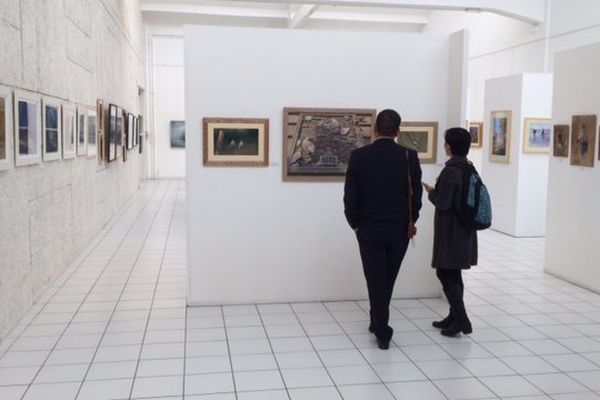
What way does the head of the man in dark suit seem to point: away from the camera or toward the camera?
away from the camera

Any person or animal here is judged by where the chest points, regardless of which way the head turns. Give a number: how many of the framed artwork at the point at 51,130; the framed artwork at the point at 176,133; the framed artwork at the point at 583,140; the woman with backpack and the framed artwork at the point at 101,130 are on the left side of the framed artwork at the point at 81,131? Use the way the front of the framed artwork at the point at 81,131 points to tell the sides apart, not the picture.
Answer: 2

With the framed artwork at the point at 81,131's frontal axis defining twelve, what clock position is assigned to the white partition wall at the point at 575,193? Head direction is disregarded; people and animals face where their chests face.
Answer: The white partition wall is roughly at 1 o'clock from the framed artwork.

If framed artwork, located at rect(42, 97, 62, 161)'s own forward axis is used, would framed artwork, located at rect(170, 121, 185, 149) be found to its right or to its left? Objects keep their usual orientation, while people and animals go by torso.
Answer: on its left

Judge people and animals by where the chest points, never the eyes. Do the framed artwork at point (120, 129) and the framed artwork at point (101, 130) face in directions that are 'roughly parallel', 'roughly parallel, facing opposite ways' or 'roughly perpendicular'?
roughly parallel

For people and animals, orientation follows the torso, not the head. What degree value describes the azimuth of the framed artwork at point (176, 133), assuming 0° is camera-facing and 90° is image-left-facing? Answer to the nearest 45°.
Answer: approximately 0°

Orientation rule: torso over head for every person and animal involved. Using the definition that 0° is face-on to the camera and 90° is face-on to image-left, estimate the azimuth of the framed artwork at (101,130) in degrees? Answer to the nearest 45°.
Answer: approximately 270°

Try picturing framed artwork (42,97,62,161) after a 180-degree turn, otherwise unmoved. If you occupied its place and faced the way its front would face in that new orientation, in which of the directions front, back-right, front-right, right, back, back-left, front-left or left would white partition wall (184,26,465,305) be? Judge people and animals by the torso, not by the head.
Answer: back

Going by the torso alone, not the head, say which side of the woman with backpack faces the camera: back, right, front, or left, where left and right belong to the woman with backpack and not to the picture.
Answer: left

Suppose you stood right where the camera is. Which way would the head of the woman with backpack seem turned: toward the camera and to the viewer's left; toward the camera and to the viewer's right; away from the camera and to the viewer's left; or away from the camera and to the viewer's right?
away from the camera and to the viewer's left

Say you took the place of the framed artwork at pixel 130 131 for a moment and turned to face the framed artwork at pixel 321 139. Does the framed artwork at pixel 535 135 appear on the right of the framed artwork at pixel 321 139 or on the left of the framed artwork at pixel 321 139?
left

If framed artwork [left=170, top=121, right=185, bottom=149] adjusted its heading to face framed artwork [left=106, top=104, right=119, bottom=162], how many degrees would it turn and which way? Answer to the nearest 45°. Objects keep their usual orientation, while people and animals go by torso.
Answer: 0° — it already faces it

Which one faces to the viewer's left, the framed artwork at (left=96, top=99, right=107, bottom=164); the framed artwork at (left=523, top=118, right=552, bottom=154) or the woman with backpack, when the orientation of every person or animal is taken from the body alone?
the woman with backpack

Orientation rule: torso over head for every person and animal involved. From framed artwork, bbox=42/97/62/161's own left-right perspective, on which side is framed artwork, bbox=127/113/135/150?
on its left

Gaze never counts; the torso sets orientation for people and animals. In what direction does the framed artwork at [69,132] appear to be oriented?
to the viewer's right

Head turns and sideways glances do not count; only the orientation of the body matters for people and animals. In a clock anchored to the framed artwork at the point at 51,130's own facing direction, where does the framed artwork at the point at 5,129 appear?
the framed artwork at the point at 5,129 is roughly at 2 o'clock from the framed artwork at the point at 51,130.

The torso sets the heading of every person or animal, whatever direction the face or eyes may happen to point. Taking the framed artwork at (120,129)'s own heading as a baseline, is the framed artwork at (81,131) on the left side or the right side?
on its right

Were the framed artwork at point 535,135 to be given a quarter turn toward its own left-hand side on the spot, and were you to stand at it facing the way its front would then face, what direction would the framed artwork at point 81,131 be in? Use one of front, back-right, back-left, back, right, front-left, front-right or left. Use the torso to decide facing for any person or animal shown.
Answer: back-right

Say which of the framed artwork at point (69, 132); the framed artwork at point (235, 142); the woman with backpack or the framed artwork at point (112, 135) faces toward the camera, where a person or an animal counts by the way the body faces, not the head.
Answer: the framed artwork at point (235, 142)

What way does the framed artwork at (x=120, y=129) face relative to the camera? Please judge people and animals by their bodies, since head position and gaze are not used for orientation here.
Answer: to the viewer's right

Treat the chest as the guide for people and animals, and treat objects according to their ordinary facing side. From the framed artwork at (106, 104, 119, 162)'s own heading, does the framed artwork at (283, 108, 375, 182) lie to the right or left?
on its right
